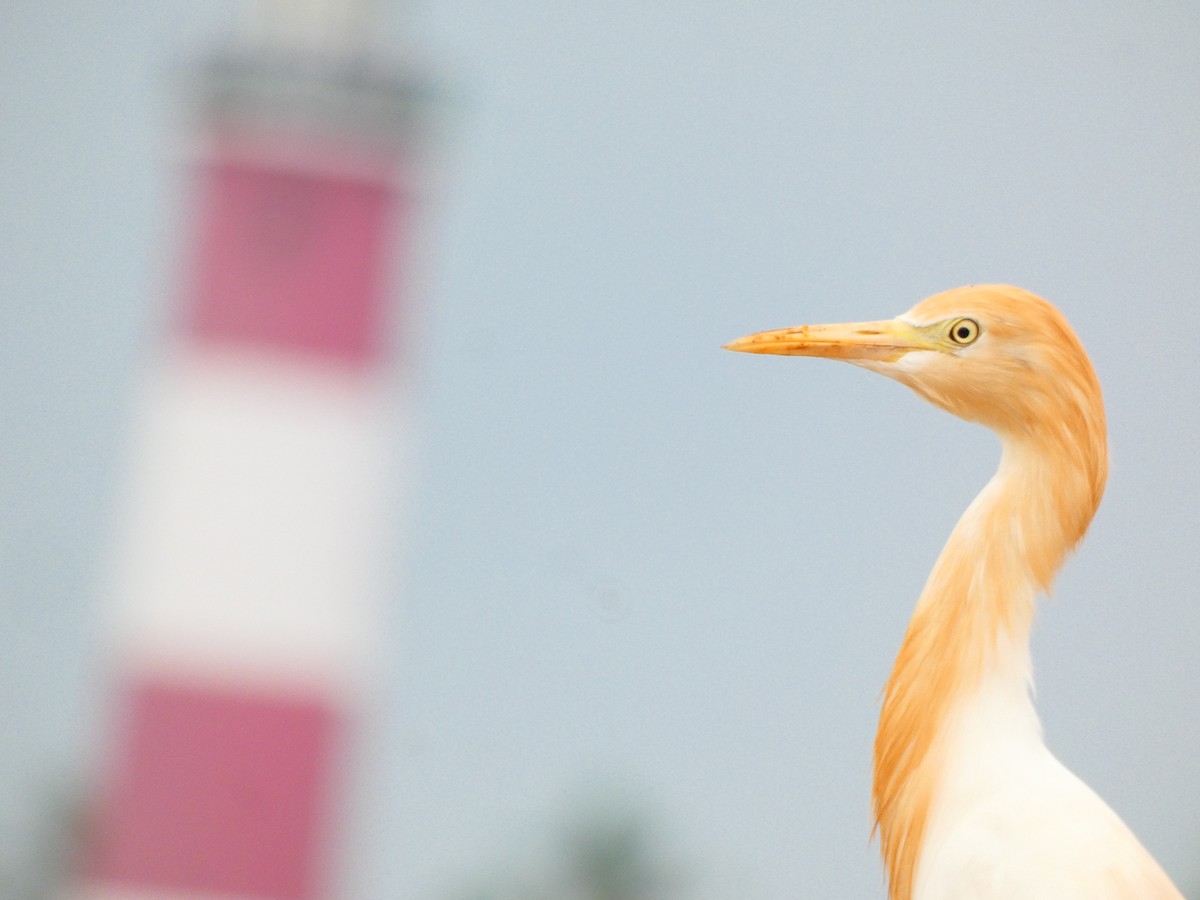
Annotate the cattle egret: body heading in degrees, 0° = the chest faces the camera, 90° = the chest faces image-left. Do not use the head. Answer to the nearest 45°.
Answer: approximately 90°
